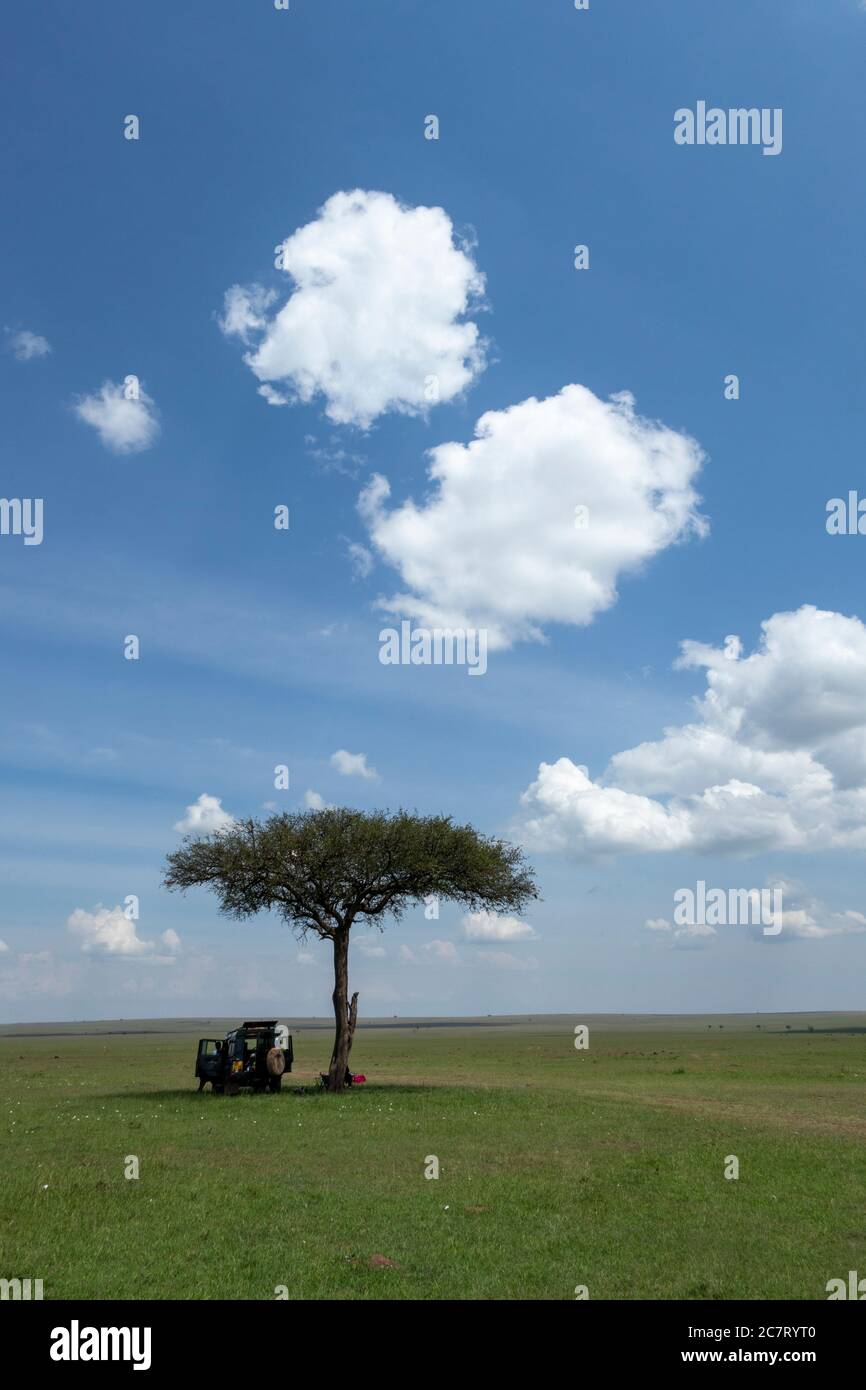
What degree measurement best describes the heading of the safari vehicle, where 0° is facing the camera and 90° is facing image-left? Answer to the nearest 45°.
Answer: approximately 135°
